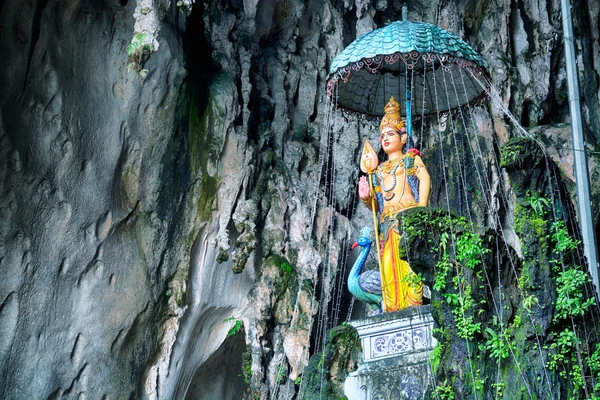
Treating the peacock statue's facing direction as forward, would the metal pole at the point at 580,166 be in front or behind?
behind

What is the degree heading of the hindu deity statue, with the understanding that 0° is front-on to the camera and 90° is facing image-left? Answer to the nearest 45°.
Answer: approximately 45°

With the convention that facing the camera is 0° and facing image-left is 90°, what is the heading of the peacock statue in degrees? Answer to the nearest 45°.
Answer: approximately 90°

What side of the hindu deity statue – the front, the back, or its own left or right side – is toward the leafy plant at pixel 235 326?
right

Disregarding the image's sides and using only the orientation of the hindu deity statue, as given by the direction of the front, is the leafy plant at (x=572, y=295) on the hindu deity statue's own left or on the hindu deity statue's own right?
on the hindu deity statue's own left

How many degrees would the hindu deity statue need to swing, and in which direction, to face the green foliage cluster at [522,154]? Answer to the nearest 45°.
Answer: approximately 90° to its left

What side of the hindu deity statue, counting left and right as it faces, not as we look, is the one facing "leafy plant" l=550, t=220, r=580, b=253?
left
